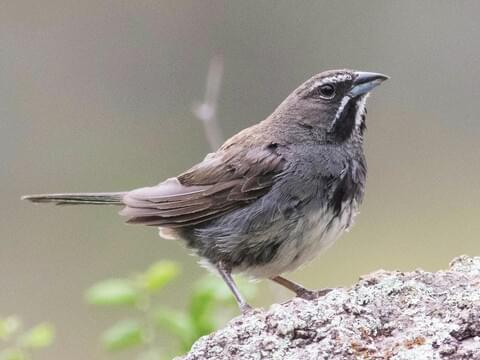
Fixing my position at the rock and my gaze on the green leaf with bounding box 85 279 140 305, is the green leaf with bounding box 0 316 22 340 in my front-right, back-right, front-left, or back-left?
front-left

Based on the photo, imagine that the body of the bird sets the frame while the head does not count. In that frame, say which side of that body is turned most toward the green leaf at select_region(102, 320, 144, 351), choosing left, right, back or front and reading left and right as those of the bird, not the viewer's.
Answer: back

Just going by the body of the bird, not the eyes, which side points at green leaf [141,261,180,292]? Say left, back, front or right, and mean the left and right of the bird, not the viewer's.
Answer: back

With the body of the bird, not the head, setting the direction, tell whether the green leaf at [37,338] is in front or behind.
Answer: behind

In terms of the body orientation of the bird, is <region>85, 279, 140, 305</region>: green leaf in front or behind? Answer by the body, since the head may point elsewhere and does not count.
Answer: behind

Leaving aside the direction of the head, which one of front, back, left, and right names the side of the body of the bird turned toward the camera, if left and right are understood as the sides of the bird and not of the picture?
right
